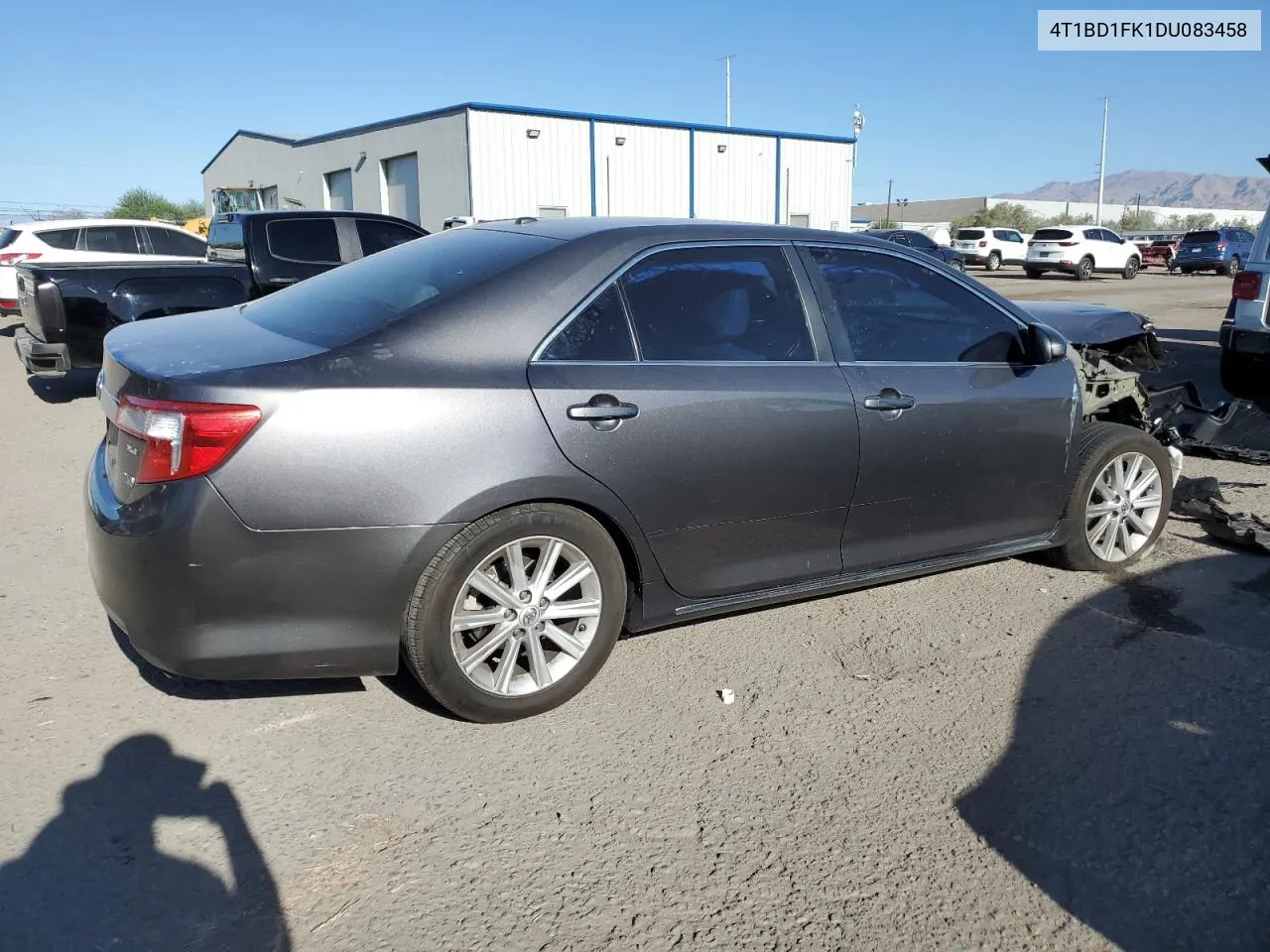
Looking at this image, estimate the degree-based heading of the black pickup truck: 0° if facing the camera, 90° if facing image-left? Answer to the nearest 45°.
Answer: approximately 270°

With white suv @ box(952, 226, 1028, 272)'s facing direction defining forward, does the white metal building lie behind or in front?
behind

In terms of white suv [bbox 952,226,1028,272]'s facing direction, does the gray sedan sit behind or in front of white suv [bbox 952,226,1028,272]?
behind

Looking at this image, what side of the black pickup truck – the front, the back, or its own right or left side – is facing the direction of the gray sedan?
right

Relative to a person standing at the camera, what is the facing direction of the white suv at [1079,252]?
facing away from the viewer and to the right of the viewer

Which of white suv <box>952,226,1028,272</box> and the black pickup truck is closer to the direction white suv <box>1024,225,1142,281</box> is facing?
the white suv

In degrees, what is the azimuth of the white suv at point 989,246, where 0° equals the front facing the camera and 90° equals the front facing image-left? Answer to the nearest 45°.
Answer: approximately 225°

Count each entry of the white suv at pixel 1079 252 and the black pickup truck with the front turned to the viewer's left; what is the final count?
0

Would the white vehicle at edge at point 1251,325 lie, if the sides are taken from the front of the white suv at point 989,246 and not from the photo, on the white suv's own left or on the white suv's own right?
on the white suv's own right

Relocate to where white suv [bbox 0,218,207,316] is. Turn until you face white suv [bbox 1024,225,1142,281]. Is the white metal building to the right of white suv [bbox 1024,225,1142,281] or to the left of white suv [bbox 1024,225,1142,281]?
left

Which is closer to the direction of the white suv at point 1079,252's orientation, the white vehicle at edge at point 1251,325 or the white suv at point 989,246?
the white suv

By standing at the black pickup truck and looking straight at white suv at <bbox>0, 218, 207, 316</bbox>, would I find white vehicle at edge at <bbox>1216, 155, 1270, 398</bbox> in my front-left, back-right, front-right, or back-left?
back-right
